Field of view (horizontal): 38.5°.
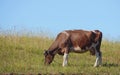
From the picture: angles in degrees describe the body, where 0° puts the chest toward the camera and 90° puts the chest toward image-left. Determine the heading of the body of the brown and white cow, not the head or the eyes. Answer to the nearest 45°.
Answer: approximately 90°
